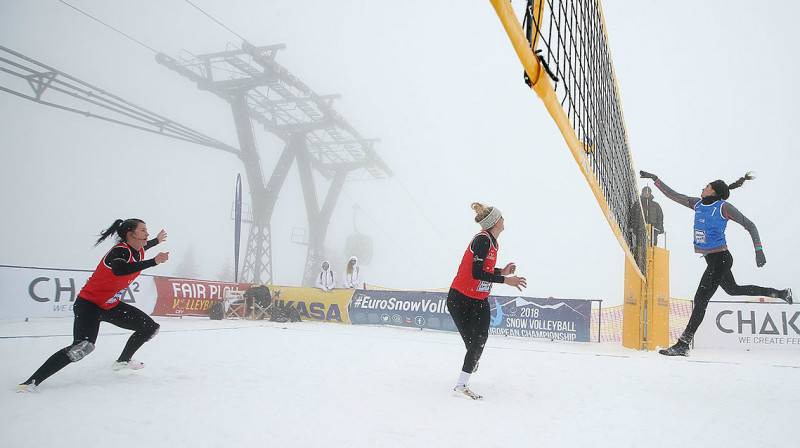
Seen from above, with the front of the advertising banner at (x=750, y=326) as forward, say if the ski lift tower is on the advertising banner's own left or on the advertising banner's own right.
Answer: on the advertising banner's own right

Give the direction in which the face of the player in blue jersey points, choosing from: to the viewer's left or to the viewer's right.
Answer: to the viewer's left

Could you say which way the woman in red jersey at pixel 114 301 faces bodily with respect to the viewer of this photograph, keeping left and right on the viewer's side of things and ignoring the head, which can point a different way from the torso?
facing to the right of the viewer

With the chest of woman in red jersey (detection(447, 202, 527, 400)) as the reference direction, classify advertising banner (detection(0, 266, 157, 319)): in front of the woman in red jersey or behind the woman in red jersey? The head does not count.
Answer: behind

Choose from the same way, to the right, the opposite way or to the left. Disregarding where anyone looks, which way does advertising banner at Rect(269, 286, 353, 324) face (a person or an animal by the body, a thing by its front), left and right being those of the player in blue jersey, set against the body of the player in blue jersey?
to the left

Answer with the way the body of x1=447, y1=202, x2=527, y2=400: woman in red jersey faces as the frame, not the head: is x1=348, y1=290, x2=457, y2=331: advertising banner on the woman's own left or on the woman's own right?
on the woman's own left

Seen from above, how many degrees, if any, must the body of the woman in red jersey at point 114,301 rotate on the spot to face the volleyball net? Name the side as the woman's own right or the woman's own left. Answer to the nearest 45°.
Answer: approximately 45° to the woman's own right

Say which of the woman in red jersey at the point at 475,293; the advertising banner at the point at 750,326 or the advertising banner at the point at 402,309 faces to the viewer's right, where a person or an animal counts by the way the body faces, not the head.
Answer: the woman in red jersey

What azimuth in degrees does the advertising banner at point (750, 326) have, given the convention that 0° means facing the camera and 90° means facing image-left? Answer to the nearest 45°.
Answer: approximately 0°

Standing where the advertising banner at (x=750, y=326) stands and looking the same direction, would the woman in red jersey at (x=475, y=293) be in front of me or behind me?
in front

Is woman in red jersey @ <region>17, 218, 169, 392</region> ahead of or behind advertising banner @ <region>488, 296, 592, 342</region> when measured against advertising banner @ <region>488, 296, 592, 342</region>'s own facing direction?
ahead

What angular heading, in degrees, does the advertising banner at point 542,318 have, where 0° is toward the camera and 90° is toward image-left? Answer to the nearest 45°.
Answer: approximately 0°
